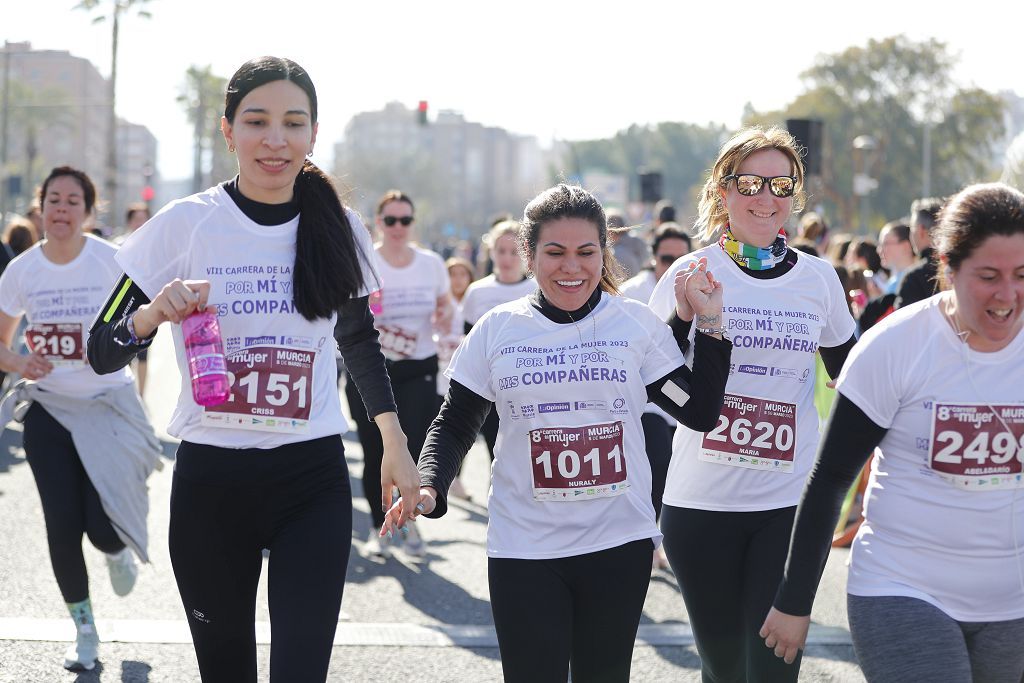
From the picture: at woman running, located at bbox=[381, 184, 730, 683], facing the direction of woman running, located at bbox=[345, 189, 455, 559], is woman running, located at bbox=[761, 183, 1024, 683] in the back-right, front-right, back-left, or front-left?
back-right

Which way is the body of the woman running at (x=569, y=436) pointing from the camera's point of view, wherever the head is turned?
toward the camera

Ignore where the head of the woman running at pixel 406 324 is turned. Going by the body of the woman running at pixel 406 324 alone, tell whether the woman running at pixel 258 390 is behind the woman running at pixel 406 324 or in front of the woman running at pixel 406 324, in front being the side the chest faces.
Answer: in front

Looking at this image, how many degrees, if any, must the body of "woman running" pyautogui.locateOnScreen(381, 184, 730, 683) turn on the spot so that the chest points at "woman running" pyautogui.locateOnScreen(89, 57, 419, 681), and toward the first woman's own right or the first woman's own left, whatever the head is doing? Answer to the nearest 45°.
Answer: approximately 90° to the first woman's own right

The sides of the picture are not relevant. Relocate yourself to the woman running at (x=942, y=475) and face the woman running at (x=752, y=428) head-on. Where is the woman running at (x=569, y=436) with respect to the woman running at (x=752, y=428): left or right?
left

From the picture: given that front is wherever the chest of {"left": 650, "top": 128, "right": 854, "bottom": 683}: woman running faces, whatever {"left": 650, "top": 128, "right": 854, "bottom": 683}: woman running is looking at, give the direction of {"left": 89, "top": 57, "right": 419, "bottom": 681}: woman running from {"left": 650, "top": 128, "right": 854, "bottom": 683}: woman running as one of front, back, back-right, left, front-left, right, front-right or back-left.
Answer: front-right

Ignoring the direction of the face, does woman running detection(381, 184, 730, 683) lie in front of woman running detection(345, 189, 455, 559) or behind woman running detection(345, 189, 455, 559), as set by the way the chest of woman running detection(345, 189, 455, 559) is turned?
in front

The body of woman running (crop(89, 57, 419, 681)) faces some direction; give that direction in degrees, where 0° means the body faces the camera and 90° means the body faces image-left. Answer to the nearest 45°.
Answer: approximately 0°

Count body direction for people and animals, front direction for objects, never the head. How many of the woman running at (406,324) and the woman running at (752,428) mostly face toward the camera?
2

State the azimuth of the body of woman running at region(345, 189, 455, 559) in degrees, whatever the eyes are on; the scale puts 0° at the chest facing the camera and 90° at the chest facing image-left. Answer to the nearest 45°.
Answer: approximately 0°

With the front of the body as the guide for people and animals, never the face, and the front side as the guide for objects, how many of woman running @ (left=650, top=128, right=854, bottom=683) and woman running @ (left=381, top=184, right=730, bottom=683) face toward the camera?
2
